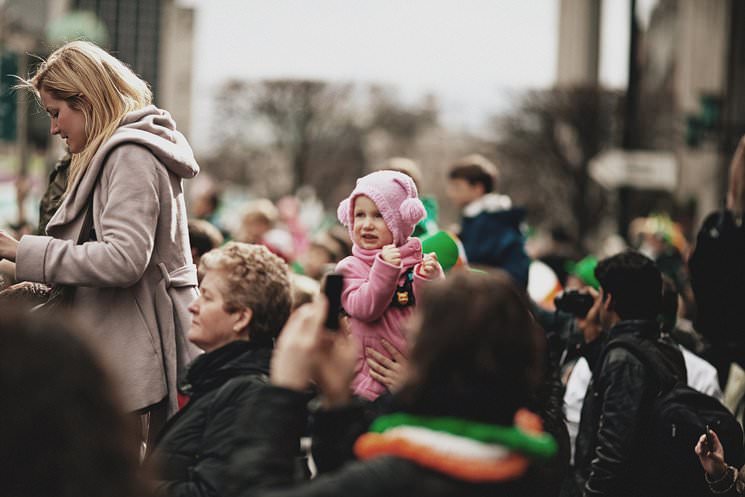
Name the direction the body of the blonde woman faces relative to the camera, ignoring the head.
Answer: to the viewer's left

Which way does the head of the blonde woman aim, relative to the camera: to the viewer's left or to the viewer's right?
to the viewer's left

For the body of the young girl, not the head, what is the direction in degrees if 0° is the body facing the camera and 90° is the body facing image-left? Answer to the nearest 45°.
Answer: approximately 315°

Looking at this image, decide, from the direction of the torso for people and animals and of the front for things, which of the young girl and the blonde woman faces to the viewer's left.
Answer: the blonde woman

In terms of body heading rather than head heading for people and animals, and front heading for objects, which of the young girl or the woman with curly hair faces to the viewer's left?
the woman with curly hair

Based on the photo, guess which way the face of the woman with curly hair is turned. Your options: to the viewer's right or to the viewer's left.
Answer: to the viewer's left

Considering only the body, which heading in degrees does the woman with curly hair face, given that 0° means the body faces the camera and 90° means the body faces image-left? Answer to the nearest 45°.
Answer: approximately 90°
